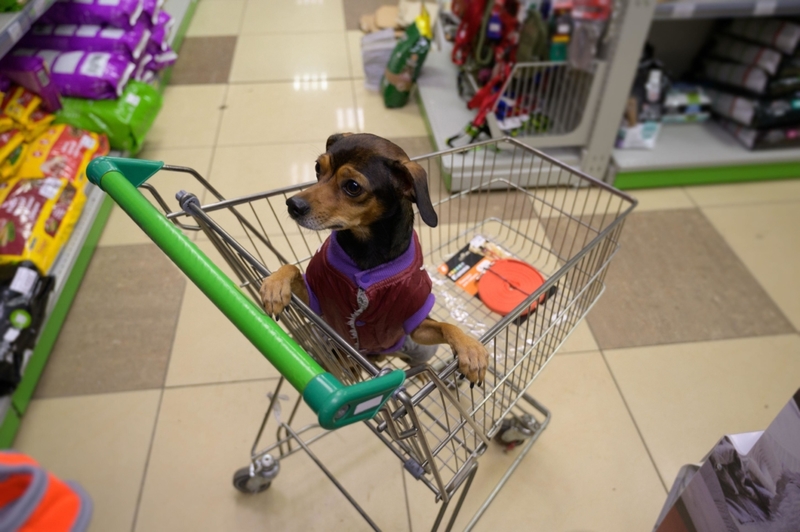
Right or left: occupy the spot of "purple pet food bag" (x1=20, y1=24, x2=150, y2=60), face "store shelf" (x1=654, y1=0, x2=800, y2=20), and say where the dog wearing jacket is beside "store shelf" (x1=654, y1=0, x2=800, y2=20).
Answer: right

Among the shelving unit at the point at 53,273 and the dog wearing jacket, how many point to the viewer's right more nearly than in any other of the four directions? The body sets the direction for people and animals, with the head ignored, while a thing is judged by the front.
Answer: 1

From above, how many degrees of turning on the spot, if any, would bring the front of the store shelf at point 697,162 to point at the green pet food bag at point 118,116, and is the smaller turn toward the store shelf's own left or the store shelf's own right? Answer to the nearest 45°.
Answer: approximately 45° to the store shelf's own right

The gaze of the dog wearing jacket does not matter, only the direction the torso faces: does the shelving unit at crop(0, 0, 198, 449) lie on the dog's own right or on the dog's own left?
on the dog's own right

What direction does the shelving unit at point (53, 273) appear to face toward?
to the viewer's right

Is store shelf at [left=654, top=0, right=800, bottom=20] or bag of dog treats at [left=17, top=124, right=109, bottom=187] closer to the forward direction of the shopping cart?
the store shelf

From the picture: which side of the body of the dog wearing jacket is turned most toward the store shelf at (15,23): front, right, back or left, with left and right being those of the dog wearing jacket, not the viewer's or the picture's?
right

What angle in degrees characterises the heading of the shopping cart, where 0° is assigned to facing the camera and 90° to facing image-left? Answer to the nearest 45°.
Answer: approximately 225°
